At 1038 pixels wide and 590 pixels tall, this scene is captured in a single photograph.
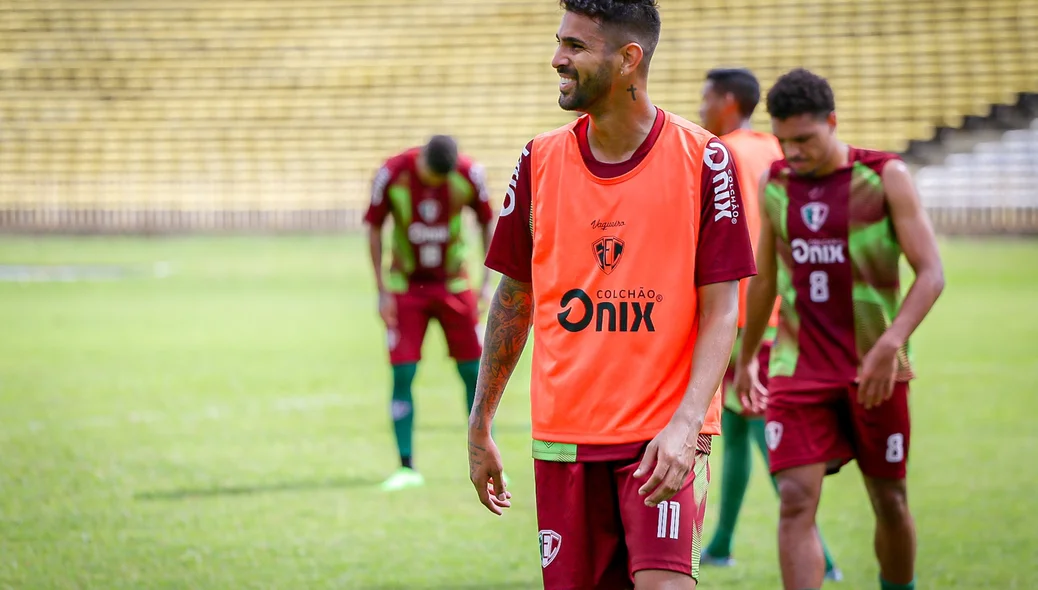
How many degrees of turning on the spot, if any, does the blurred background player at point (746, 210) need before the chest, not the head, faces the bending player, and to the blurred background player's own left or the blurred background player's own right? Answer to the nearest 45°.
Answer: approximately 45° to the blurred background player's own right

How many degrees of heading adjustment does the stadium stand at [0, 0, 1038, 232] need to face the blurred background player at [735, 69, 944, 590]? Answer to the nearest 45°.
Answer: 0° — it already faces them

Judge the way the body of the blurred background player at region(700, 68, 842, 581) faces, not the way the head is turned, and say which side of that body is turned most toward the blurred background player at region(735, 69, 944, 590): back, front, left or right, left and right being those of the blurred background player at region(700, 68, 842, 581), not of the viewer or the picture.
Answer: left

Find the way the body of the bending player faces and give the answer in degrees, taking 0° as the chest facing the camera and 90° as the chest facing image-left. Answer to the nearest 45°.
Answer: approximately 0°

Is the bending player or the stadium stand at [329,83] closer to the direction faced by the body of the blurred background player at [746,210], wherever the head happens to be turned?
the bending player

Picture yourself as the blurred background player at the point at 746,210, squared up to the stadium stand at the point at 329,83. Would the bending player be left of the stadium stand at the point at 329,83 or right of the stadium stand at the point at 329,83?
left
